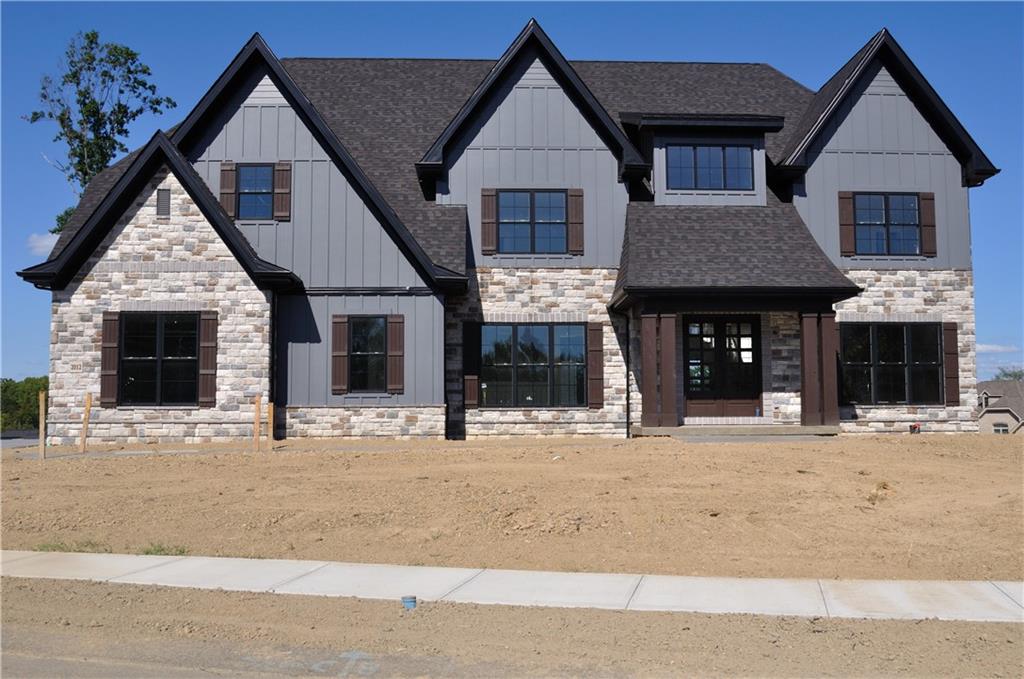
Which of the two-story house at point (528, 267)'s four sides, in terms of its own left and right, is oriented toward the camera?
front
